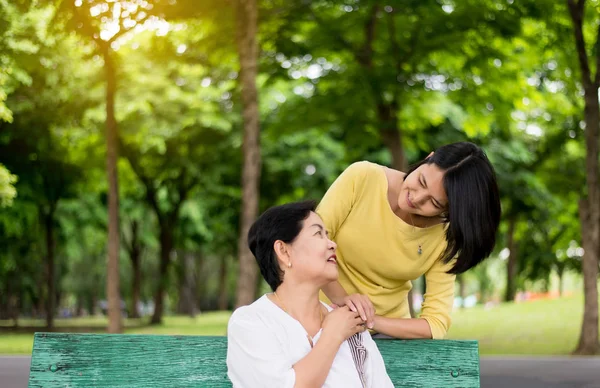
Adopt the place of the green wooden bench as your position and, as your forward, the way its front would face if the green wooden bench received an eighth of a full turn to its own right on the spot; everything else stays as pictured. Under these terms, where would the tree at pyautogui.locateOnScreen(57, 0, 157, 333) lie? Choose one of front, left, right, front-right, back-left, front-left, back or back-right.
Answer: back-right

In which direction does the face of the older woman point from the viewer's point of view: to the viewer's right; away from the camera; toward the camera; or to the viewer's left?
to the viewer's right

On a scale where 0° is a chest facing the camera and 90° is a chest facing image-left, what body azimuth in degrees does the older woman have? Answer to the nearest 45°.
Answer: approximately 315°

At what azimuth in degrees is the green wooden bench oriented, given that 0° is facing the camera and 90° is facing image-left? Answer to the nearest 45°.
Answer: approximately 0°
